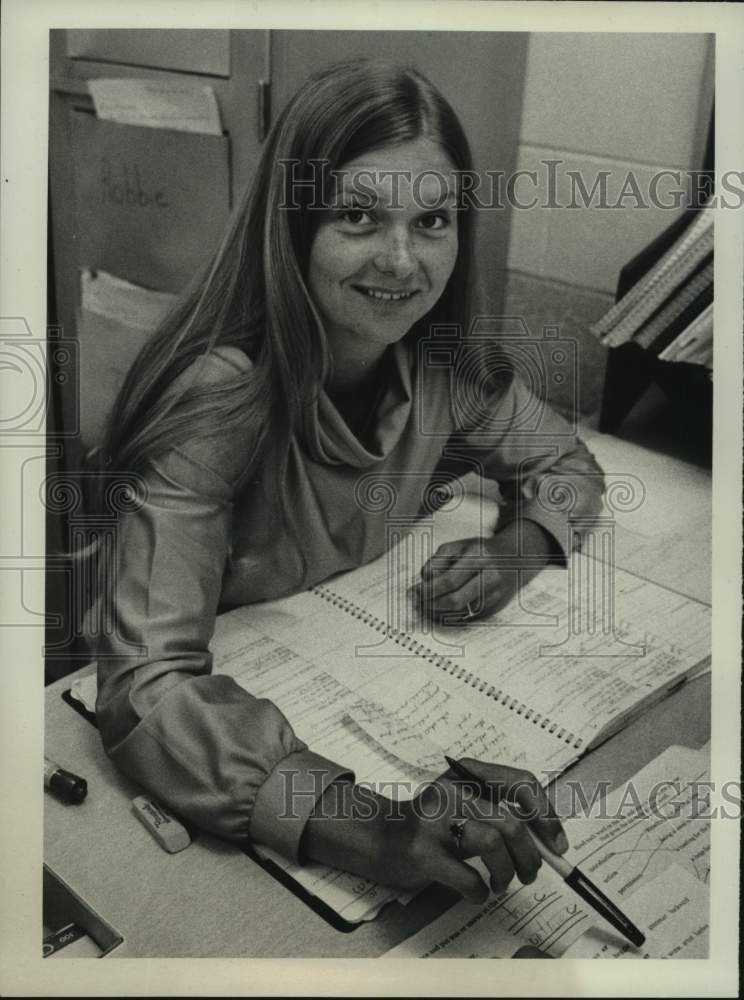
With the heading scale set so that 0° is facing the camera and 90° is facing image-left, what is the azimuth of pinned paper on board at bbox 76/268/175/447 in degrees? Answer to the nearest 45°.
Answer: approximately 0°

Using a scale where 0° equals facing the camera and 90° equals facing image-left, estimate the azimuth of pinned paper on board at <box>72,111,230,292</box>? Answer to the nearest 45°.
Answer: approximately 0°

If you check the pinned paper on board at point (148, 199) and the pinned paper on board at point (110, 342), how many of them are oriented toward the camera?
2
